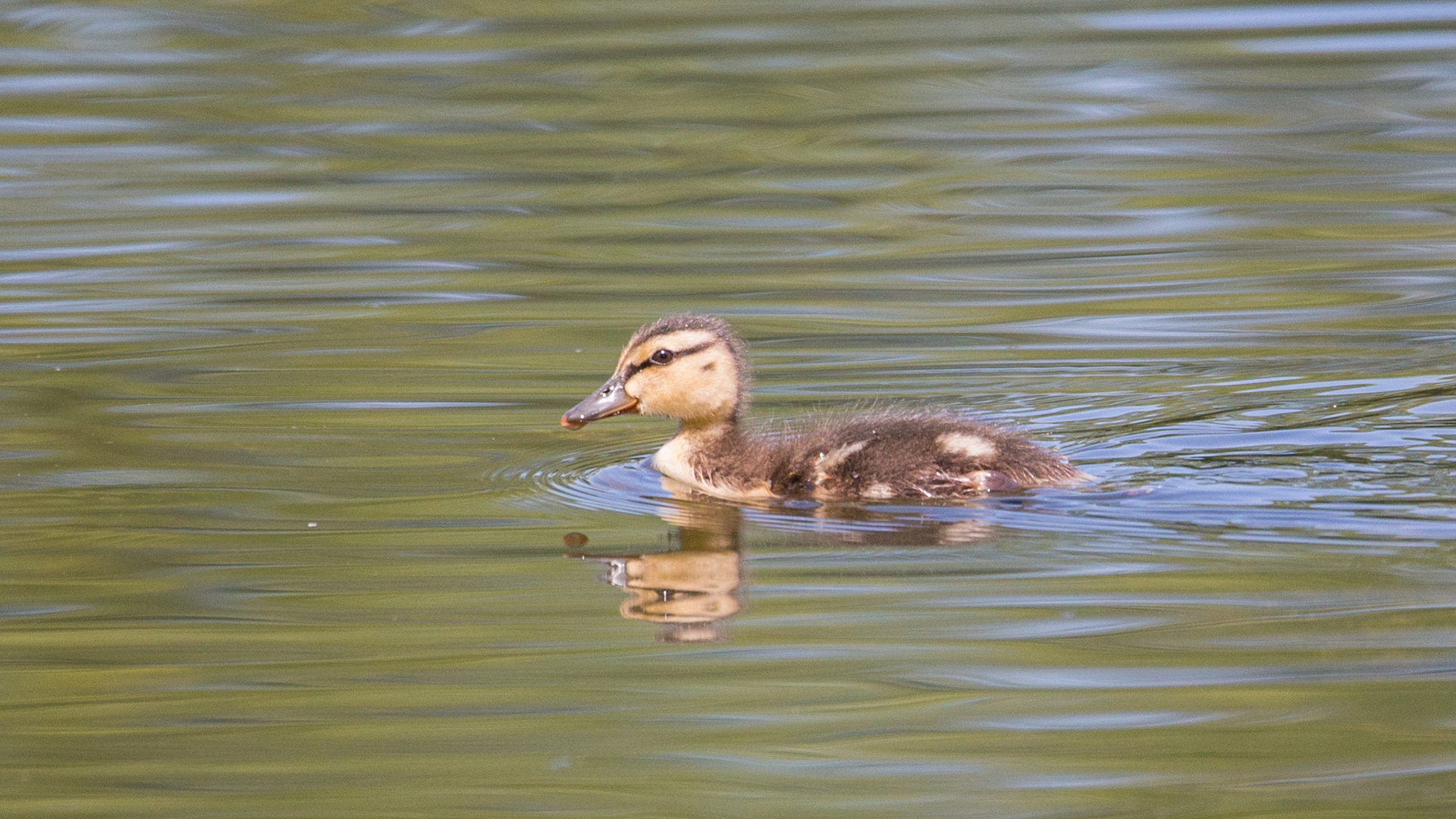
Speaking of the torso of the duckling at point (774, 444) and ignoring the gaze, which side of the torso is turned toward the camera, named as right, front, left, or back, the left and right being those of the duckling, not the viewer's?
left
